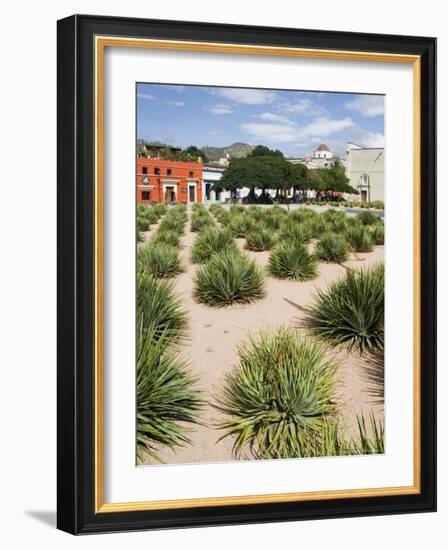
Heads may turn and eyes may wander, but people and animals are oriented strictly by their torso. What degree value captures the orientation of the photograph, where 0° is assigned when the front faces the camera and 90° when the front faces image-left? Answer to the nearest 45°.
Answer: approximately 315°

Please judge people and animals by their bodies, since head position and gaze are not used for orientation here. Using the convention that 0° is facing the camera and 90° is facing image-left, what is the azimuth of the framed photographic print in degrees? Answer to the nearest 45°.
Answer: approximately 315°
